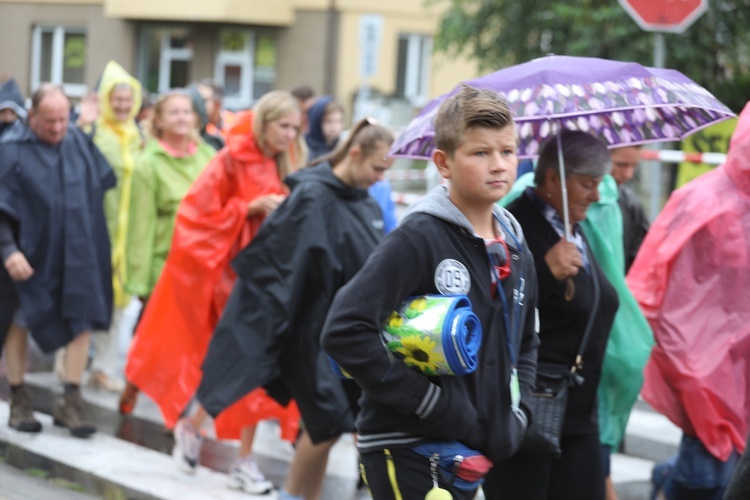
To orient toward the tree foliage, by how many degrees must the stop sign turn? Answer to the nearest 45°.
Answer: approximately 180°

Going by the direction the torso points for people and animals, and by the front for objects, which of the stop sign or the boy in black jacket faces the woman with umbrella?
the stop sign

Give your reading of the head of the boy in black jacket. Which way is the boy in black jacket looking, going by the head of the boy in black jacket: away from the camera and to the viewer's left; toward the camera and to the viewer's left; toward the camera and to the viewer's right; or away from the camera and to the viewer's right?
toward the camera and to the viewer's right

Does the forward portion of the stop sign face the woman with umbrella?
yes

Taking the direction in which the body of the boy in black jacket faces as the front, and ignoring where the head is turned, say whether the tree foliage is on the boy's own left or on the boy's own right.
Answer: on the boy's own left

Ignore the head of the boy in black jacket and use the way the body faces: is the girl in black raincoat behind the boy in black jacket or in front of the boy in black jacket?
behind

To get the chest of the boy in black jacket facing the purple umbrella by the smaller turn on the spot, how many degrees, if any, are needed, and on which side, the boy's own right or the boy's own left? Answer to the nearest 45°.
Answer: approximately 135° to the boy's own left

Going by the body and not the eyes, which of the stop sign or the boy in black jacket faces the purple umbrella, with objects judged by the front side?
the stop sign

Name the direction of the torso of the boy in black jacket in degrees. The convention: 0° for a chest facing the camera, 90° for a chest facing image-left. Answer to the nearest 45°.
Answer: approximately 315°

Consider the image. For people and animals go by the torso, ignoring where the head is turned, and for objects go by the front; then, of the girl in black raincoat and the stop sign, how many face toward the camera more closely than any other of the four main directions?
1

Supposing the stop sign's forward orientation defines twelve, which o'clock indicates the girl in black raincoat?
The girl in black raincoat is roughly at 1 o'clock from the stop sign.

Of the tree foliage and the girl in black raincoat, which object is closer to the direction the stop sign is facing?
the girl in black raincoat
